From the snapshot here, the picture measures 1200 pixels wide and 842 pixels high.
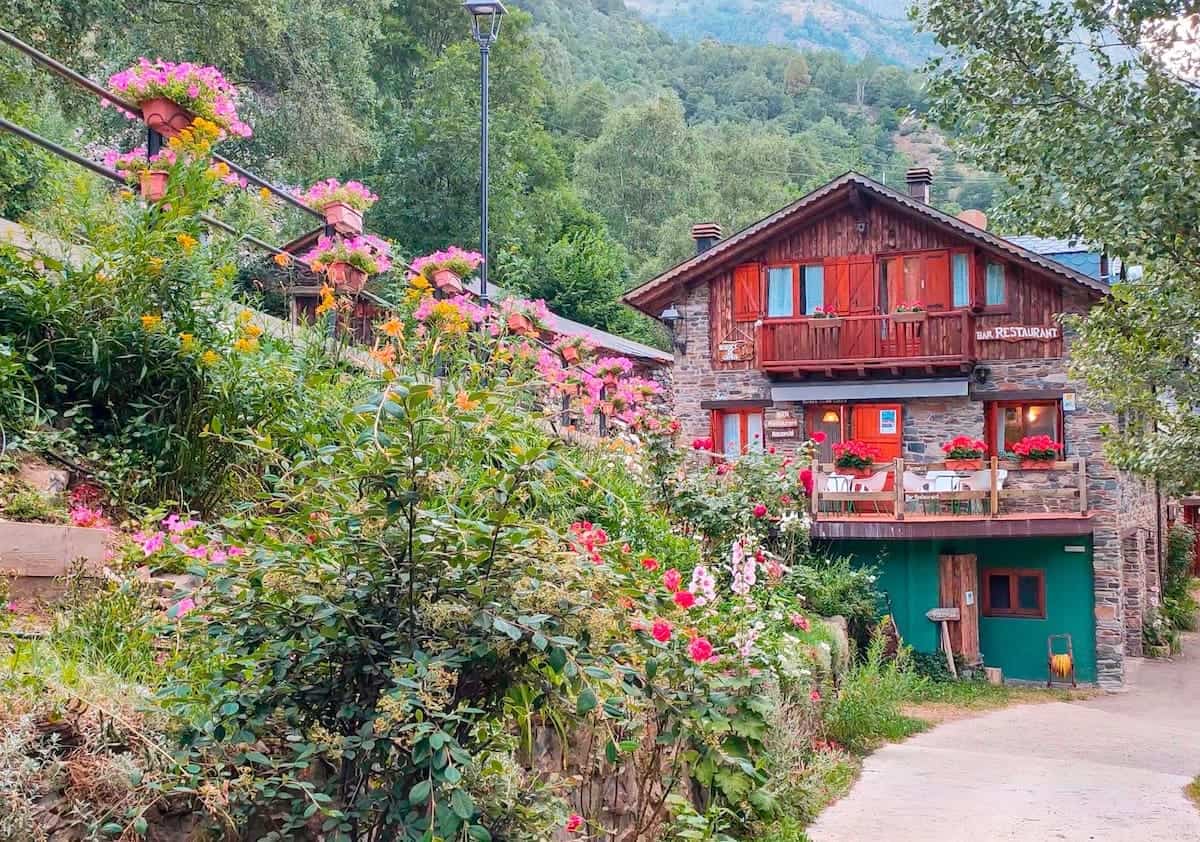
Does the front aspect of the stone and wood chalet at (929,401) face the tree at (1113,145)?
yes

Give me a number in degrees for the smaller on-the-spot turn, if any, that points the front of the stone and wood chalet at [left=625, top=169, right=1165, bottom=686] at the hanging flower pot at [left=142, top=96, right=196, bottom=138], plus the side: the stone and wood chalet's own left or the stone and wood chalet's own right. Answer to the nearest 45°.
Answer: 0° — it already faces it

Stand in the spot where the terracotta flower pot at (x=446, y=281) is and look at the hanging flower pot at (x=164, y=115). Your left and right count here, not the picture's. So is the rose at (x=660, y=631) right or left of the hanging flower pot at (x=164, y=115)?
left

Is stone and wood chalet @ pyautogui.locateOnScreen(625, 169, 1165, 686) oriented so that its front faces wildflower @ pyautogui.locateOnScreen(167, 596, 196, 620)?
yes

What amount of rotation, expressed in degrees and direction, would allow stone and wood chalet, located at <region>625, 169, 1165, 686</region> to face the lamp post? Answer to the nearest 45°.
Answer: approximately 45° to its right

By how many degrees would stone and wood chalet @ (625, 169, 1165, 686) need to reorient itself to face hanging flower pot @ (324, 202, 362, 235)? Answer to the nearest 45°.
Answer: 0° — it already faces it

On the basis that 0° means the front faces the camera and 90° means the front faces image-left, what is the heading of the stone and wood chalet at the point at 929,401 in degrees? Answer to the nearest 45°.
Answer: approximately 0°

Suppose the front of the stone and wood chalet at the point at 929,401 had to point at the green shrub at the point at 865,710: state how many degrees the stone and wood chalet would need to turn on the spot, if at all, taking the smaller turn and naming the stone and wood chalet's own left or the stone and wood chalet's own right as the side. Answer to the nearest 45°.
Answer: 0° — it already faces it

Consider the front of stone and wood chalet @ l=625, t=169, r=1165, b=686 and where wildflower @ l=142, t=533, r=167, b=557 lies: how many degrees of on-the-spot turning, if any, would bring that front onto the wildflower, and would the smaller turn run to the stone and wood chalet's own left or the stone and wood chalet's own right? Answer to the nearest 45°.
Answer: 0° — it already faces it
